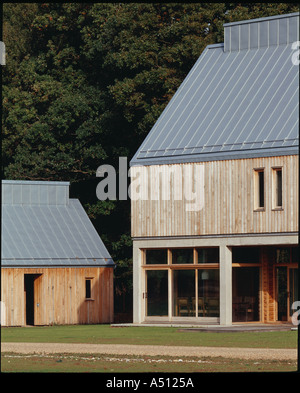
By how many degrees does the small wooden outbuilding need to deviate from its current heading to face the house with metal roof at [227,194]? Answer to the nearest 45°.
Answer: approximately 45° to its left

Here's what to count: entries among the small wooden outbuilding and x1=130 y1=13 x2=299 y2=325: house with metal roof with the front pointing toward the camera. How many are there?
2

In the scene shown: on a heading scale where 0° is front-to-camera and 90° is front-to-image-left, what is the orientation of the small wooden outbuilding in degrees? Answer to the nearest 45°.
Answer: approximately 0°

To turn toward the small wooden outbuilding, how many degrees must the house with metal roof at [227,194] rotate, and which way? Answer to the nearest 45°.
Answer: approximately 135° to its right

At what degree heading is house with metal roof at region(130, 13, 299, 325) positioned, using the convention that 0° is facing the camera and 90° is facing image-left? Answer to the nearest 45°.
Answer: approximately 0°
